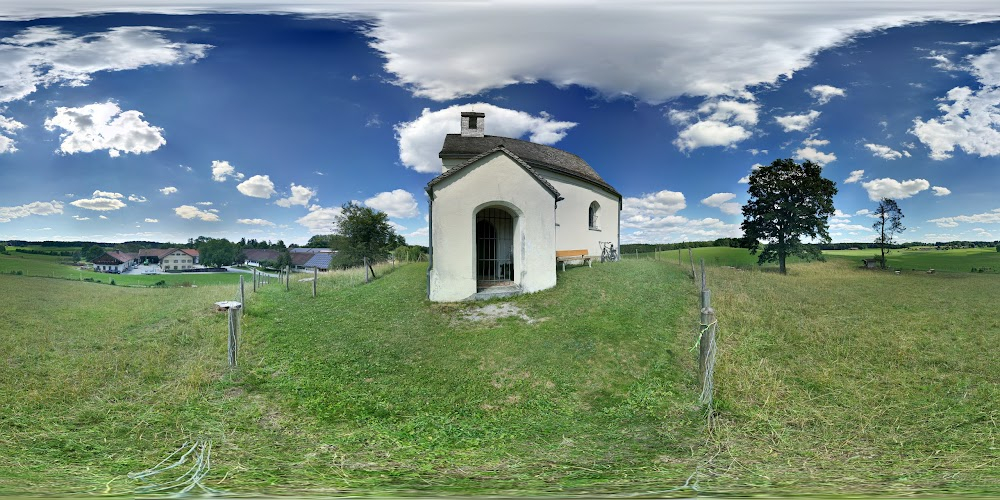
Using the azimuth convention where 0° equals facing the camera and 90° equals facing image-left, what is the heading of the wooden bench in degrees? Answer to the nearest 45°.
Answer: approximately 315°

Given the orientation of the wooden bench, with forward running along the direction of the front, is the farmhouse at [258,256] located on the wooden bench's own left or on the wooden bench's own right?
on the wooden bench's own right

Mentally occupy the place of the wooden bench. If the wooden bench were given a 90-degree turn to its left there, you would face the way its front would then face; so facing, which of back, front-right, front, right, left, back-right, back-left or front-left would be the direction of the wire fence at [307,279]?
back

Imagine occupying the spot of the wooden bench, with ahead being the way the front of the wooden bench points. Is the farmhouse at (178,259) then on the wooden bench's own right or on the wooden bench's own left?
on the wooden bench's own right
